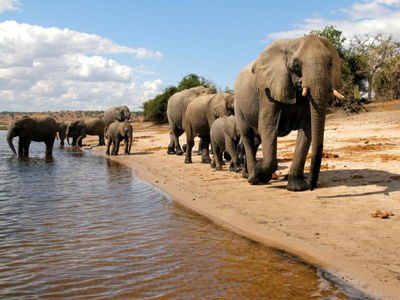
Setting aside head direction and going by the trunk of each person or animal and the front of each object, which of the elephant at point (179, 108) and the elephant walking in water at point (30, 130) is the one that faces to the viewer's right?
the elephant

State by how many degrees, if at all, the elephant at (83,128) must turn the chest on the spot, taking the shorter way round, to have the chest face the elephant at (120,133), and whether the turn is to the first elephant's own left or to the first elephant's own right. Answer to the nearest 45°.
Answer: approximately 90° to the first elephant's own left

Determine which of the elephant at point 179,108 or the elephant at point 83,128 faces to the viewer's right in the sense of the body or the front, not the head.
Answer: the elephant at point 179,108

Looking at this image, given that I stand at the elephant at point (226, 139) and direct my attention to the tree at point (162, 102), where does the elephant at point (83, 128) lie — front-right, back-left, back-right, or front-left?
front-left

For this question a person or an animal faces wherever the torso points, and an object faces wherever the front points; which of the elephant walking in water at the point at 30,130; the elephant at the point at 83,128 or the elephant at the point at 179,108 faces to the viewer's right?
the elephant at the point at 179,108

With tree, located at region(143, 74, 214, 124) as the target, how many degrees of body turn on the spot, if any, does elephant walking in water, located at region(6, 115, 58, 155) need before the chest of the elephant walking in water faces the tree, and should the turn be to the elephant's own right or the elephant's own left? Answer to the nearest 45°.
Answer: approximately 135° to the elephant's own right

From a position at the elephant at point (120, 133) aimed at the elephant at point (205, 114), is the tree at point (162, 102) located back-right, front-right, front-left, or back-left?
back-left

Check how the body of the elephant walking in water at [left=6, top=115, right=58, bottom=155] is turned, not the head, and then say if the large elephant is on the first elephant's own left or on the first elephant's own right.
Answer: on the first elephant's own left

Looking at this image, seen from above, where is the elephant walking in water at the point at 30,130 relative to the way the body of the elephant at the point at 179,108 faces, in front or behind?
behind

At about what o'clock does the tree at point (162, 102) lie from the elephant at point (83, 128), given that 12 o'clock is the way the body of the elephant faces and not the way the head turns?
The tree is roughly at 4 o'clock from the elephant.

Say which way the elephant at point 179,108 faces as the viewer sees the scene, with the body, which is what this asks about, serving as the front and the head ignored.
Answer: to the viewer's right

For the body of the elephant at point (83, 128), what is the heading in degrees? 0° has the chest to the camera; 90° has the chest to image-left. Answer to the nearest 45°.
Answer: approximately 90°

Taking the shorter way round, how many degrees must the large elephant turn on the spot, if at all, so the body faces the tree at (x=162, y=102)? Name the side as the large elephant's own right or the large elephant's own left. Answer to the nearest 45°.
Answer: approximately 135° to the large elephant's own left

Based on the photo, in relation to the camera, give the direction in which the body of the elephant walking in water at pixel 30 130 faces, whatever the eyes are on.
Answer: to the viewer's left
